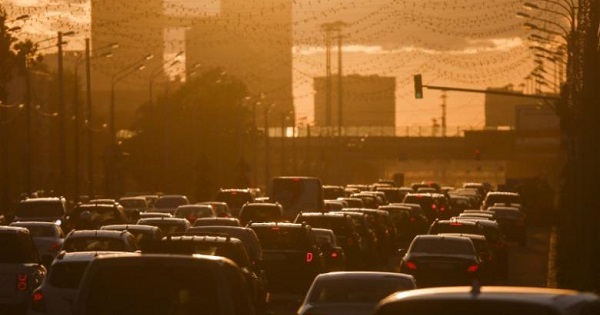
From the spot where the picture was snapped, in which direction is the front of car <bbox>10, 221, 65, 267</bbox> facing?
facing away from the viewer

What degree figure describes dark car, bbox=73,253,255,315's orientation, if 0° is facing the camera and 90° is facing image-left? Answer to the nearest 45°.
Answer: approximately 180°

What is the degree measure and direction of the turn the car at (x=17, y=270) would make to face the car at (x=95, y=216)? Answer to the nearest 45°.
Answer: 0° — it already faces it

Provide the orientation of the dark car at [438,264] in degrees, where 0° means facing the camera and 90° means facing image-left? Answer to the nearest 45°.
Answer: approximately 180°

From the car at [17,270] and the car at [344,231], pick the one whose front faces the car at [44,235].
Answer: the car at [17,270]

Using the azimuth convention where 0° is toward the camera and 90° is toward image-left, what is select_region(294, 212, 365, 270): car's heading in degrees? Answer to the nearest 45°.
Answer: approximately 180°

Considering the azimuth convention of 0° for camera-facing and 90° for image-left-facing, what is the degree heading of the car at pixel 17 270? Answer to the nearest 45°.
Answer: approximately 180°

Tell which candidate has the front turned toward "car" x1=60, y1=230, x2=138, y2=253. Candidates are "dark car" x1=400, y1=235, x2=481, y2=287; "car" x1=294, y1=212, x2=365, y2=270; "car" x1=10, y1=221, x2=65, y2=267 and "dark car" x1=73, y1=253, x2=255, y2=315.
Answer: "dark car" x1=73, y1=253, x2=255, y2=315

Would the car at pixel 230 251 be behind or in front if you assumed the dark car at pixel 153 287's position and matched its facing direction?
in front

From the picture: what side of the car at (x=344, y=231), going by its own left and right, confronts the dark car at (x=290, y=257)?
back
